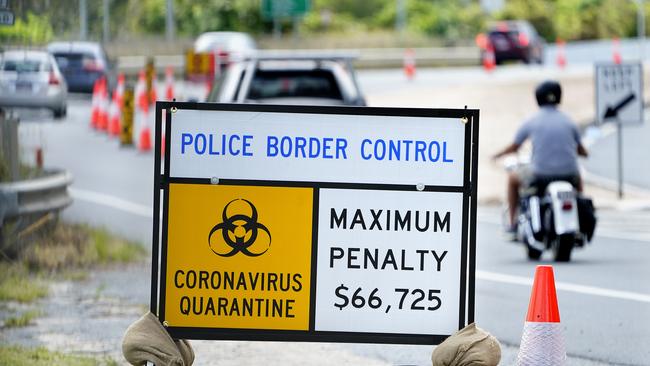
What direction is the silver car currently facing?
away from the camera

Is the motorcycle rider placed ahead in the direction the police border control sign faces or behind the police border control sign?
behind

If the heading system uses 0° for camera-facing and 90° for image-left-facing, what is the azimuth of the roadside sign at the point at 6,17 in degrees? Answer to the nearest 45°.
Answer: approximately 0°

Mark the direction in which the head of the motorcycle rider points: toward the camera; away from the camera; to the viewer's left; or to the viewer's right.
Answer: away from the camera

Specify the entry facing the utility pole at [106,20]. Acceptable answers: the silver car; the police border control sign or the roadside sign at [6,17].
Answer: the silver car

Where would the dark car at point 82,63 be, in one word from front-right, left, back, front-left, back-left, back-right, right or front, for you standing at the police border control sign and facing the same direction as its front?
back
